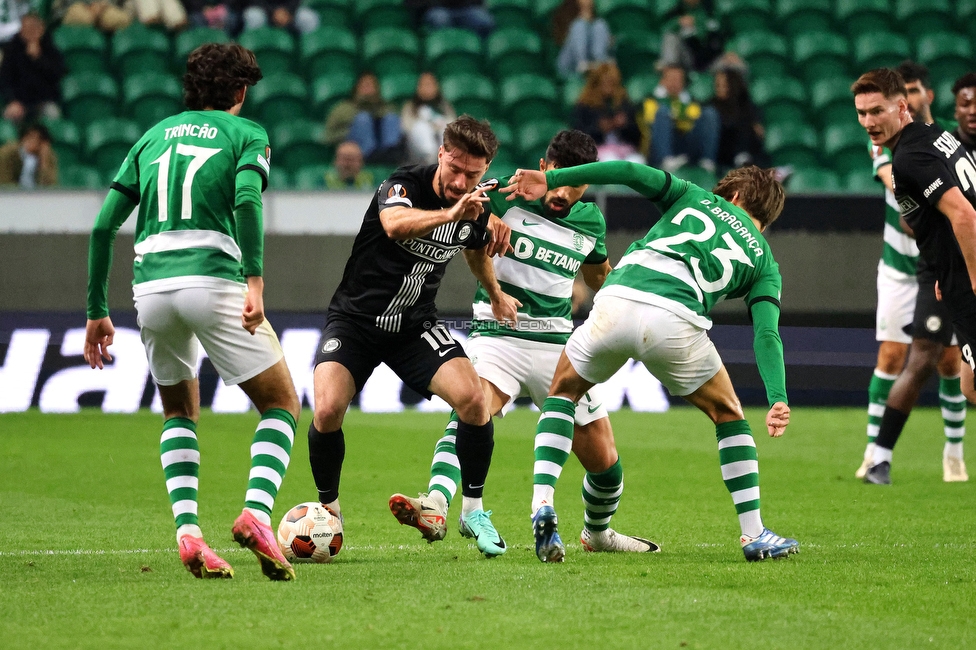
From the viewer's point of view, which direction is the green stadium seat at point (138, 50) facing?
toward the camera

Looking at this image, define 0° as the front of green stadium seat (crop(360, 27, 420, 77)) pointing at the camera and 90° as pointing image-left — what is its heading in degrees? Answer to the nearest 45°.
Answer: approximately 0°

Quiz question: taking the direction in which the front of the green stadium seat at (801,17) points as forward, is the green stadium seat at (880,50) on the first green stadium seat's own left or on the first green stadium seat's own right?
on the first green stadium seat's own left

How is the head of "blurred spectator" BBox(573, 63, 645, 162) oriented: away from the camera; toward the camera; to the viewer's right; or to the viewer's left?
toward the camera

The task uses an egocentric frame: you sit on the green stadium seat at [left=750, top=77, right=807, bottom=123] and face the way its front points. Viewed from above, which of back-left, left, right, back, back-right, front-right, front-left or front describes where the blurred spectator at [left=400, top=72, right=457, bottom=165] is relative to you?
front-right

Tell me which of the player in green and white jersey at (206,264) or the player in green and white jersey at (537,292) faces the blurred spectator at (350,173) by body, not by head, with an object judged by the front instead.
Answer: the player in green and white jersey at (206,264)

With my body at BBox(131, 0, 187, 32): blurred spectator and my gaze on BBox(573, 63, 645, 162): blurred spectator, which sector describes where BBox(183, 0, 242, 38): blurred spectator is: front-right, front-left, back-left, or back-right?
front-left

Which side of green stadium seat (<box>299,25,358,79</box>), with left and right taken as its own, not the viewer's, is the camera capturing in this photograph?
front

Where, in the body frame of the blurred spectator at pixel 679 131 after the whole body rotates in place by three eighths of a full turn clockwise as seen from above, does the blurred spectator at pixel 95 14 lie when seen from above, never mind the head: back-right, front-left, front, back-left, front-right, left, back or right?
front-left

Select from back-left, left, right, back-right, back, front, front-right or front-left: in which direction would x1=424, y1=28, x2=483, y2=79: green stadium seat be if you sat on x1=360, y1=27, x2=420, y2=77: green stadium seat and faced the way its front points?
left

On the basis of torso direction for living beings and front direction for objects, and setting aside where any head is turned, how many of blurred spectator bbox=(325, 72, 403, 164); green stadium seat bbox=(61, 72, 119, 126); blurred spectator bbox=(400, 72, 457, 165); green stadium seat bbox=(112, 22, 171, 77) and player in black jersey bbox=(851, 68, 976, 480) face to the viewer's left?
1

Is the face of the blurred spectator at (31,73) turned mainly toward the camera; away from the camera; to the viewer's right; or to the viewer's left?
toward the camera

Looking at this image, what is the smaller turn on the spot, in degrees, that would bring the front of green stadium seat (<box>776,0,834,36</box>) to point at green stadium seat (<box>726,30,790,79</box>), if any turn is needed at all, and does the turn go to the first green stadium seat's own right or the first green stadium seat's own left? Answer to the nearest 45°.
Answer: approximately 45° to the first green stadium seat's own right

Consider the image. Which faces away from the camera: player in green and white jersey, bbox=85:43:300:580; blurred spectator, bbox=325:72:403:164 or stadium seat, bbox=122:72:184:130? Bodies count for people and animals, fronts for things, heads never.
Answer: the player in green and white jersey

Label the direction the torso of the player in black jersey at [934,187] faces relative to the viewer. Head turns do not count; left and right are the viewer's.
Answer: facing to the left of the viewer

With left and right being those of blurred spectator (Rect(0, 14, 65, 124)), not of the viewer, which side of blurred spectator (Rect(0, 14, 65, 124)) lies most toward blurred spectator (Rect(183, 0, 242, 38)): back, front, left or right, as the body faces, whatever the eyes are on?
left

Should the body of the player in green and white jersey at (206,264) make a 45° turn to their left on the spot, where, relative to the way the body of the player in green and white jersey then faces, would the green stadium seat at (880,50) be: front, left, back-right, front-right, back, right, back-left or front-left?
right

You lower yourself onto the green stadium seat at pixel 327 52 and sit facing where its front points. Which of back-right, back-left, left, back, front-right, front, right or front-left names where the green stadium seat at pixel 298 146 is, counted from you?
front

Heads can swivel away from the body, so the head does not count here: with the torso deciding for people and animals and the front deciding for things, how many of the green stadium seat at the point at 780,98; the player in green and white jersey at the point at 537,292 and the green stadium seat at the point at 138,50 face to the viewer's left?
0

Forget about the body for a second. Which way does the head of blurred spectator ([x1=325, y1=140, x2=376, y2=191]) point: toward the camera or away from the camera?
toward the camera

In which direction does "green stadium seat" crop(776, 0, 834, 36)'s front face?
toward the camera

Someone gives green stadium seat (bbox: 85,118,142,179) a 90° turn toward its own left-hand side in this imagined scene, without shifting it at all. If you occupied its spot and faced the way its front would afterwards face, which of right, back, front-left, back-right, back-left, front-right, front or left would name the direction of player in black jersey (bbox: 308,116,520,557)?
right

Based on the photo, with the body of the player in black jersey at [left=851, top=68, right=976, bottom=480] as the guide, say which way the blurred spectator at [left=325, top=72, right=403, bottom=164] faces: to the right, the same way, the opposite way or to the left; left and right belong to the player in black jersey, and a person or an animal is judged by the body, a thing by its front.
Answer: to the left

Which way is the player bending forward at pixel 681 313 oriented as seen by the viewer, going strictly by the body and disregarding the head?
away from the camera

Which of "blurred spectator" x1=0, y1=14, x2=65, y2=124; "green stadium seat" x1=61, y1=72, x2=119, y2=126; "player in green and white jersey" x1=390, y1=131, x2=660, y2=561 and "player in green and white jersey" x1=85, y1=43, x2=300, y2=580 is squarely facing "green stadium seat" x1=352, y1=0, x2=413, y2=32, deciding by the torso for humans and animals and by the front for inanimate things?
"player in green and white jersey" x1=85, y1=43, x2=300, y2=580

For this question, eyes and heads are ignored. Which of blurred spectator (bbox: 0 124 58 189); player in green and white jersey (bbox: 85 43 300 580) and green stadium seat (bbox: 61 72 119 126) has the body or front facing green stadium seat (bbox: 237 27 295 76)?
the player in green and white jersey
